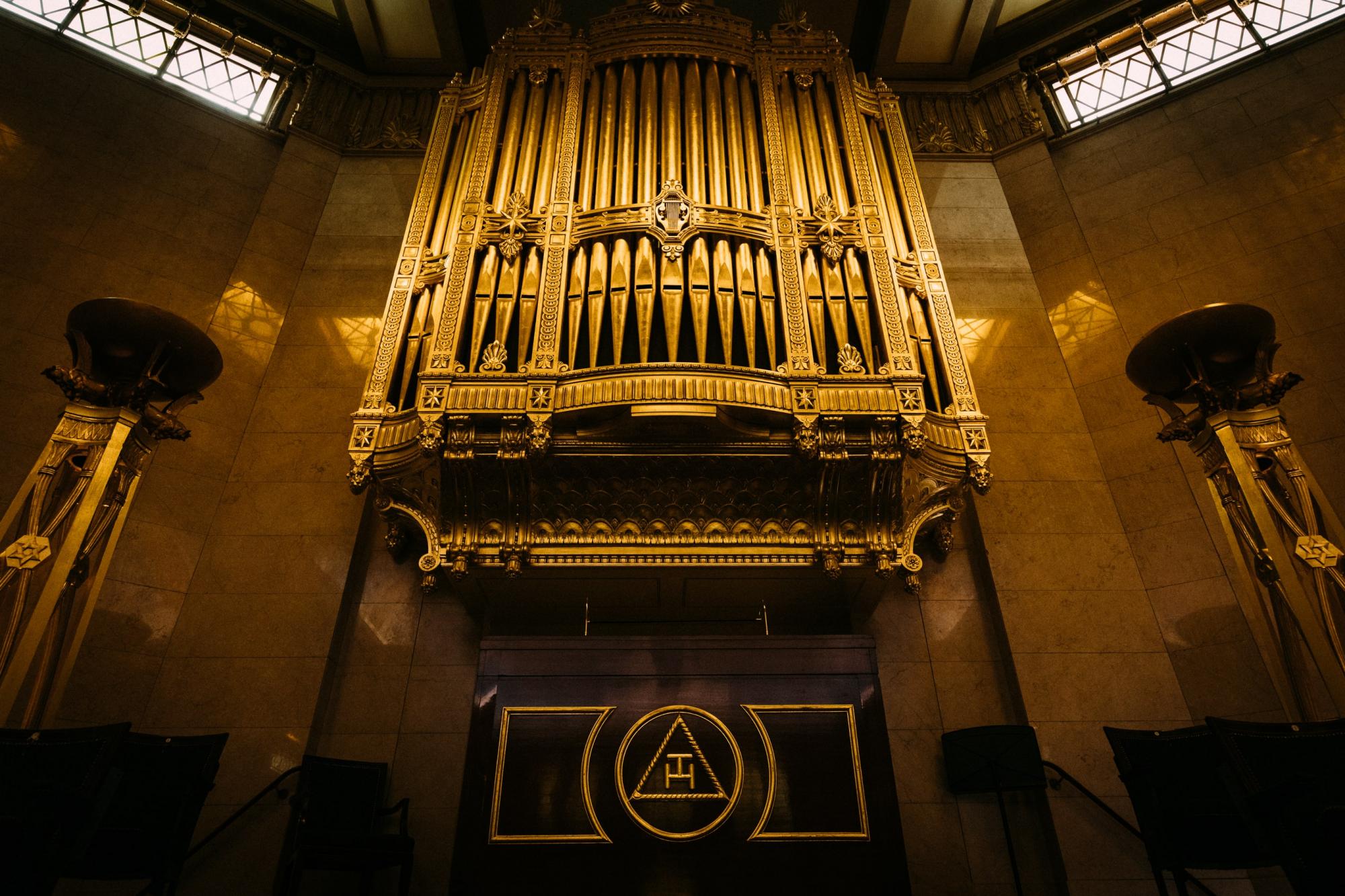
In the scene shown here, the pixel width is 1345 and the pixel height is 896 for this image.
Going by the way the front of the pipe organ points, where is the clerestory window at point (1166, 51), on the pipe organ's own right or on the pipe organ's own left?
on the pipe organ's own left

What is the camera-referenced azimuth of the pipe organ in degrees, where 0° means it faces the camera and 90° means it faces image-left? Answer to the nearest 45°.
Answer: approximately 0°

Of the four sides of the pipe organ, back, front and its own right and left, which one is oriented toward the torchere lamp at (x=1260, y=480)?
left

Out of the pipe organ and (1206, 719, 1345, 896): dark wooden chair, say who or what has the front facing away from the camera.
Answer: the dark wooden chair

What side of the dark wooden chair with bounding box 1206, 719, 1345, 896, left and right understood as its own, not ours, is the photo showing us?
back

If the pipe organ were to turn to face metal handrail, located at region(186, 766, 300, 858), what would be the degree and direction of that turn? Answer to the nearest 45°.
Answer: approximately 90° to its right
